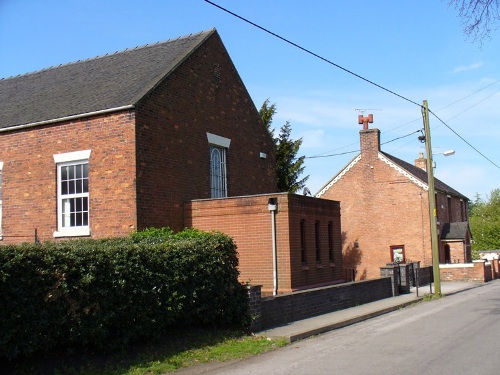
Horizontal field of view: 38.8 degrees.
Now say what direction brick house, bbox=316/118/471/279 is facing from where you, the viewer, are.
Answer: facing to the right of the viewer

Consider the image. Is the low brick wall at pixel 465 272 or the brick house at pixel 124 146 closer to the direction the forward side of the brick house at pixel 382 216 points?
the low brick wall

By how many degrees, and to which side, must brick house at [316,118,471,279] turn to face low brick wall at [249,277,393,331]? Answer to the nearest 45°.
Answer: approximately 90° to its right

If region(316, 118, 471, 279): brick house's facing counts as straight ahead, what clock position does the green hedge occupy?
The green hedge is roughly at 3 o'clock from the brick house.
